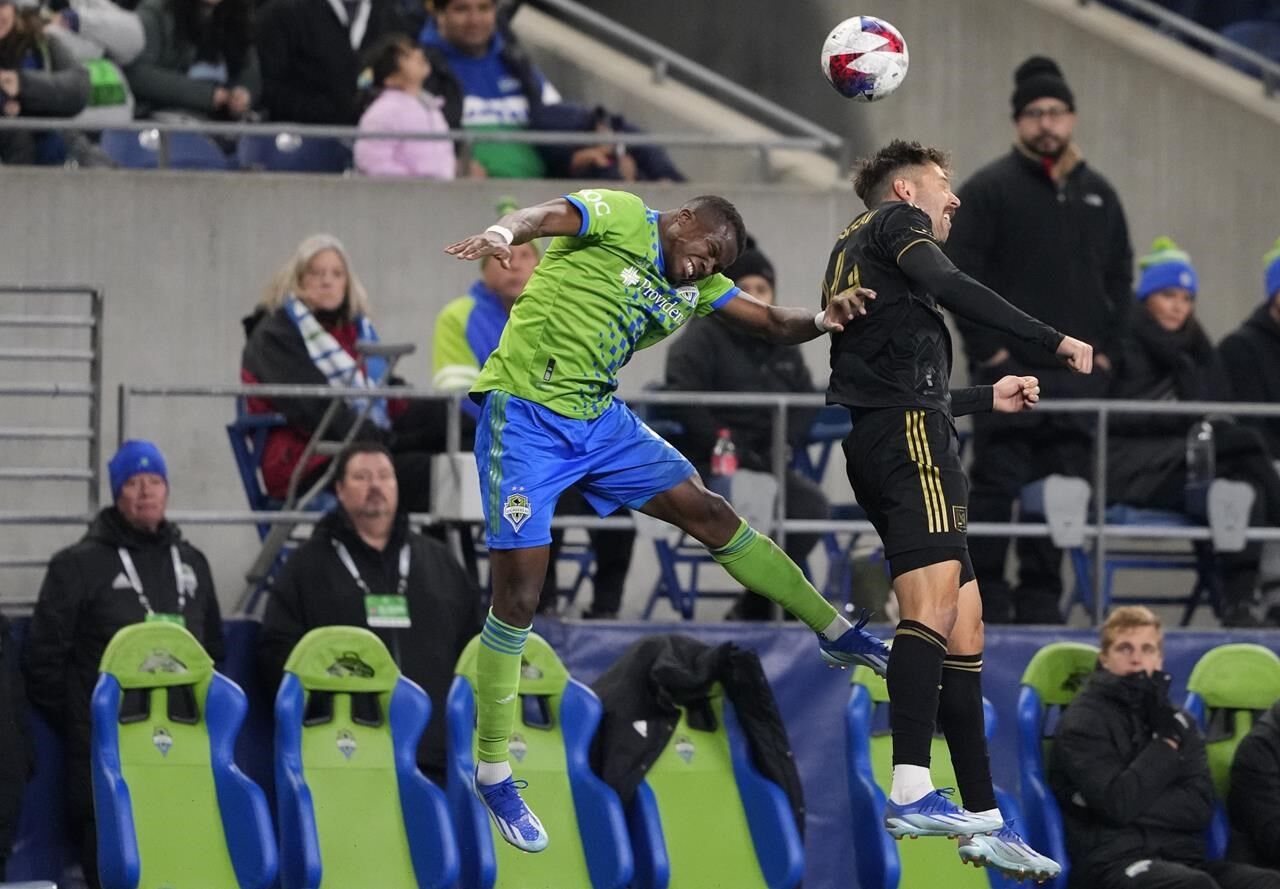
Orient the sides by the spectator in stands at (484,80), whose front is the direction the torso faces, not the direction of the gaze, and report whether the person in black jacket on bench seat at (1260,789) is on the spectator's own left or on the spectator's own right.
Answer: on the spectator's own left

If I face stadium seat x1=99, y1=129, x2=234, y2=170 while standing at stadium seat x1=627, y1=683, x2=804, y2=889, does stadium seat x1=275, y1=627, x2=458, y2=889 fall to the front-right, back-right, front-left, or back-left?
front-left

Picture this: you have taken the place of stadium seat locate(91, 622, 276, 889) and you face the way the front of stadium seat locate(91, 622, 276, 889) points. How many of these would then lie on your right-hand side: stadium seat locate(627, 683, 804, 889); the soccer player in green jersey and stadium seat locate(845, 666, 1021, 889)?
0

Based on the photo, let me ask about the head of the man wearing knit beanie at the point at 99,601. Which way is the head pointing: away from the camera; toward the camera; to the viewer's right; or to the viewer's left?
toward the camera

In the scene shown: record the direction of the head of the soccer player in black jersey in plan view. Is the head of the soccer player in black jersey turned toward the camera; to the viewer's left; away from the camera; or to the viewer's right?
to the viewer's right

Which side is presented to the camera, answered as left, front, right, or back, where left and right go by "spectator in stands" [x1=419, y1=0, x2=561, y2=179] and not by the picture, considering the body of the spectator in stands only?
front

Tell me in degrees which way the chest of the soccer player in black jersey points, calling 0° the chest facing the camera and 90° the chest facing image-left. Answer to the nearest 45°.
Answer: approximately 270°

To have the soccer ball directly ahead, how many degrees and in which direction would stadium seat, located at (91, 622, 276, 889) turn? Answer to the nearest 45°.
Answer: approximately 45° to its left

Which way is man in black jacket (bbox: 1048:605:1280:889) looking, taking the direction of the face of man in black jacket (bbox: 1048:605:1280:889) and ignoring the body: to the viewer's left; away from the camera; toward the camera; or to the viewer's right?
toward the camera

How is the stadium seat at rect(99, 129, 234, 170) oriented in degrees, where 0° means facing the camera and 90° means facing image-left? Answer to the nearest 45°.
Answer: approximately 0°

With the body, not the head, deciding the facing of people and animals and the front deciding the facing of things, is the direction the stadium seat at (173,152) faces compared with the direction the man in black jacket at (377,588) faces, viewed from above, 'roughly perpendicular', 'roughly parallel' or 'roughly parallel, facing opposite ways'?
roughly parallel

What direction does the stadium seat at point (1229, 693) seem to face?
toward the camera

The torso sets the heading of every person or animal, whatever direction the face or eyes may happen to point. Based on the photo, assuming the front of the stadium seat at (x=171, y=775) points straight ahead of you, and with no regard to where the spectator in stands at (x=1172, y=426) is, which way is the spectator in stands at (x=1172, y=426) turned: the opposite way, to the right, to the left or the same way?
the same way

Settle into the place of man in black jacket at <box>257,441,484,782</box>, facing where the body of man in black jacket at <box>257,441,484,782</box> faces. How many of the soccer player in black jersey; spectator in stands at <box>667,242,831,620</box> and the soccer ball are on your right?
0

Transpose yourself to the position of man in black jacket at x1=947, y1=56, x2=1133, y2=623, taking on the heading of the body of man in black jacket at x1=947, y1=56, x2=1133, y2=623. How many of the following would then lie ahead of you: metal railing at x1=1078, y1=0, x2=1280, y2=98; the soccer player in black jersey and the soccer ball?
2
